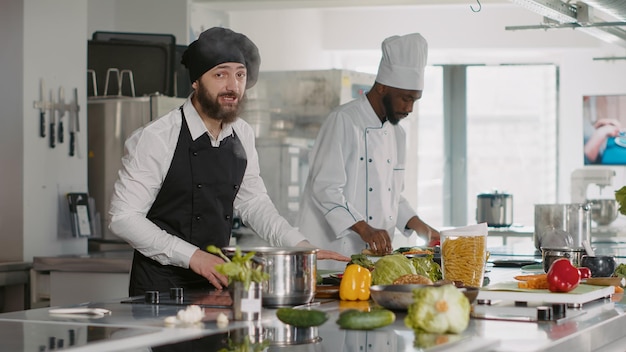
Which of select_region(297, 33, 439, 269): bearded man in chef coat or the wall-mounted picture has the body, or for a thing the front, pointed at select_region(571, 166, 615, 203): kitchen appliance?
the wall-mounted picture

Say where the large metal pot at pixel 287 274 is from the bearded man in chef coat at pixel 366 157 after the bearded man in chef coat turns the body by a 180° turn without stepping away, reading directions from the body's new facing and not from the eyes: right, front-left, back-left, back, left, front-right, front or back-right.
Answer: back-left

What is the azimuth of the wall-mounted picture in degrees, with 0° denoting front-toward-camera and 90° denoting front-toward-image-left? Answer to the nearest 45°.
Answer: approximately 0°

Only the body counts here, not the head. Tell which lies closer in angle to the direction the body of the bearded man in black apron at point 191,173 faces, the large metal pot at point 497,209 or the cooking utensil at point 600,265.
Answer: the cooking utensil

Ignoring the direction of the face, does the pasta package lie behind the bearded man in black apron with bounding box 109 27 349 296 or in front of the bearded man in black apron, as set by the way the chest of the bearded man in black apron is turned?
in front

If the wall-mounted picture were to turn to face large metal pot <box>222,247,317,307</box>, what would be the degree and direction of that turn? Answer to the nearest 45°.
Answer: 0° — it already faces it

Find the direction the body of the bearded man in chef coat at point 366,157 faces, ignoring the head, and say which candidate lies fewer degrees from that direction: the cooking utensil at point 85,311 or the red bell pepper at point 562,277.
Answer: the red bell pepper

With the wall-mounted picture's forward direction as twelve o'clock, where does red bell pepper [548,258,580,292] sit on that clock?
The red bell pepper is roughly at 12 o'clock from the wall-mounted picture.

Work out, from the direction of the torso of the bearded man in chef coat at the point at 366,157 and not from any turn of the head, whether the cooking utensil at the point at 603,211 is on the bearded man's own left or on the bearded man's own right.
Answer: on the bearded man's own left
